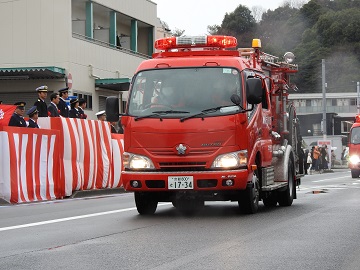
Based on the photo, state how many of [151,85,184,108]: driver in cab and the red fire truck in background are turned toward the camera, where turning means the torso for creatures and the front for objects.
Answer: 2

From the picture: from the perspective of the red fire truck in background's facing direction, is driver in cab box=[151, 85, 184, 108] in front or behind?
in front

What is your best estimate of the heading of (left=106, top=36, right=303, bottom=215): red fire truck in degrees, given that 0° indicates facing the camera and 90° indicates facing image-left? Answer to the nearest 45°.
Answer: approximately 0°

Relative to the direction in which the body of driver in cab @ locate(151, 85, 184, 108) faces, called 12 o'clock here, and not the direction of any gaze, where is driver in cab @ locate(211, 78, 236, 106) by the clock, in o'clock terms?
driver in cab @ locate(211, 78, 236, 106) is roughly at 9 o'clock from driver in cab @ locate(151, 85, 184, 108).

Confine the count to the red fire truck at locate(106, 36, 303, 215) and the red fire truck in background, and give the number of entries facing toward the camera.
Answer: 2
